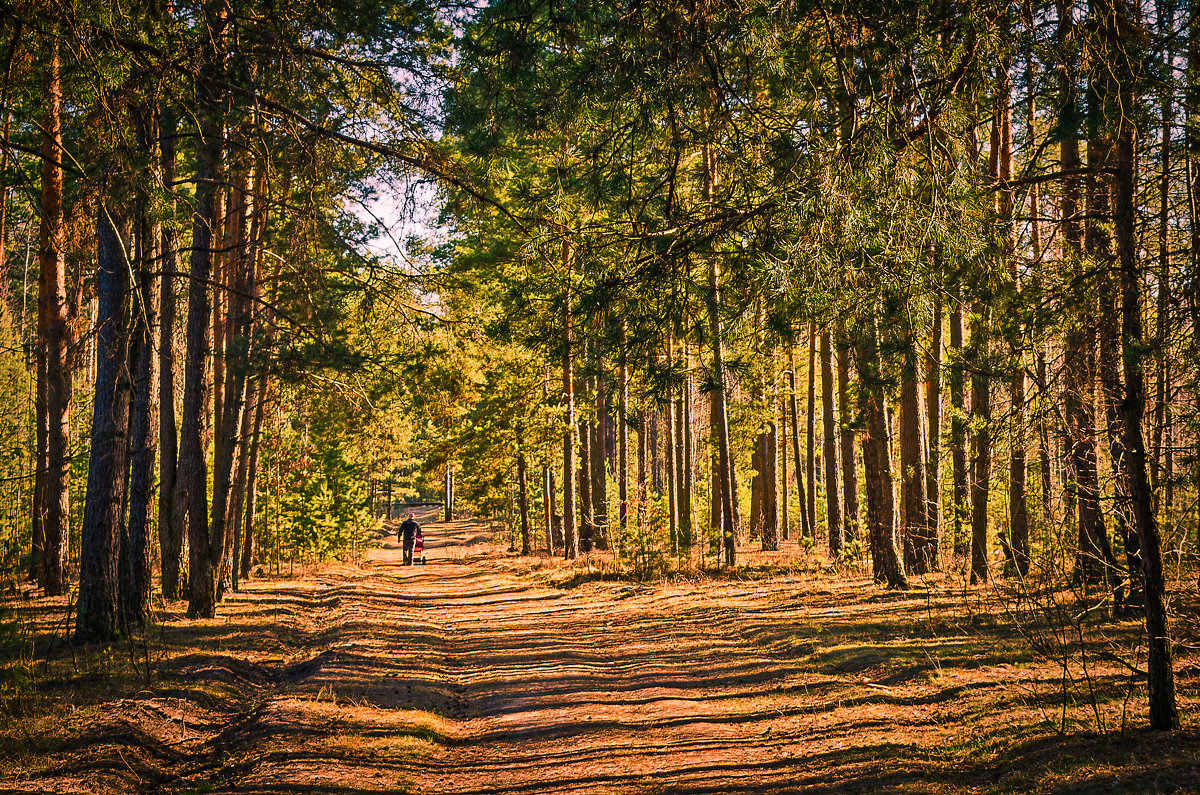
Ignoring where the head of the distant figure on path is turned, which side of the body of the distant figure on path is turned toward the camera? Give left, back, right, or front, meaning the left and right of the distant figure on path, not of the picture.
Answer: back
